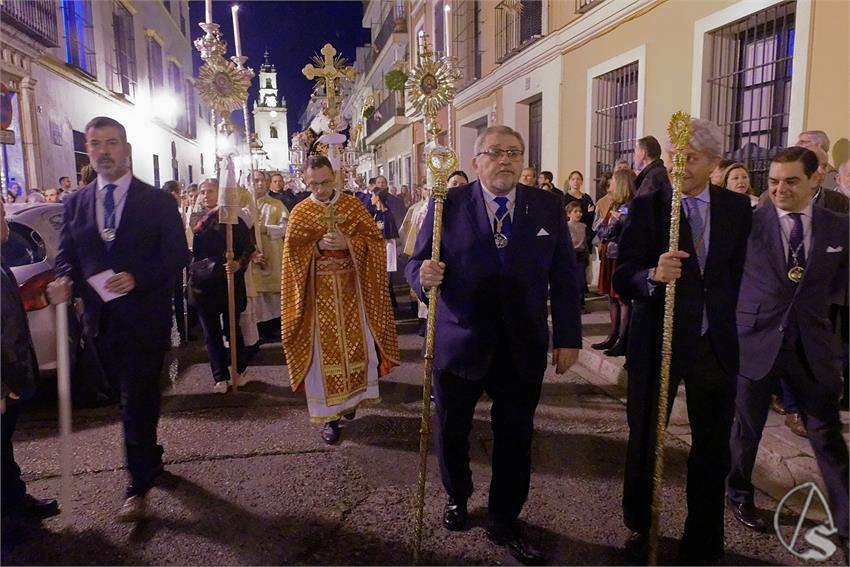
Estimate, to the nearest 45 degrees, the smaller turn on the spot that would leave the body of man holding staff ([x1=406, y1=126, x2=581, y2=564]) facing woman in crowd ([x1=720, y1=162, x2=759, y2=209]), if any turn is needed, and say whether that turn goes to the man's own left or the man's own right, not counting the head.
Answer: approximately 135° to the man's own left

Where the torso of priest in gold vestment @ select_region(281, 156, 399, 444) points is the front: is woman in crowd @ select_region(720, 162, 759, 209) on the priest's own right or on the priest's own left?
on the priest's own left

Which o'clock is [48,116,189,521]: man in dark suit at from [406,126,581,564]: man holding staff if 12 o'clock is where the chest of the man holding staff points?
The man in dark suit is roughly at 3 o'clock from the man holding staff.

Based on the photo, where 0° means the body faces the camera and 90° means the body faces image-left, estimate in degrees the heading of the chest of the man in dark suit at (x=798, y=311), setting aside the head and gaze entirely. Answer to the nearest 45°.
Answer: approximately 0°

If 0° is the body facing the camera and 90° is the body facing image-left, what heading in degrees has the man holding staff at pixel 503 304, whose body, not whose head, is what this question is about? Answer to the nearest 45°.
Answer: approximately 0°

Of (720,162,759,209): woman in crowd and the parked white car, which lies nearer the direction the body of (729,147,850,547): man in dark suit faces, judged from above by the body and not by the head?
the parked white car
